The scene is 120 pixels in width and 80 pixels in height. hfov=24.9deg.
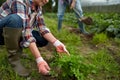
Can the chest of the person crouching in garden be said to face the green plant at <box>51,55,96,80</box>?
yes

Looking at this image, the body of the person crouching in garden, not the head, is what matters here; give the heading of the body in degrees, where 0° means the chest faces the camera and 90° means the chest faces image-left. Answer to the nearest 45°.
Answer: approximately 315°

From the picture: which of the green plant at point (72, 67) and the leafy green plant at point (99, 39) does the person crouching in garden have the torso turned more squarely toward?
the green plant

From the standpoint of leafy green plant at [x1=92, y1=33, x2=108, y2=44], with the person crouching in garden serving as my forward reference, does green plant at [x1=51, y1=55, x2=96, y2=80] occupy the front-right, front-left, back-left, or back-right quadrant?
front-left

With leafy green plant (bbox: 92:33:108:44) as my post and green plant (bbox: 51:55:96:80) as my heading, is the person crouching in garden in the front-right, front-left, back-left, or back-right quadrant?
front-right

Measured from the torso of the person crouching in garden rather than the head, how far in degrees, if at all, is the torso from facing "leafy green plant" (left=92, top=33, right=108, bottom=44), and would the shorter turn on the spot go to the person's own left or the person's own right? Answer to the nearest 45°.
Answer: approximately 90° to the person's own left
